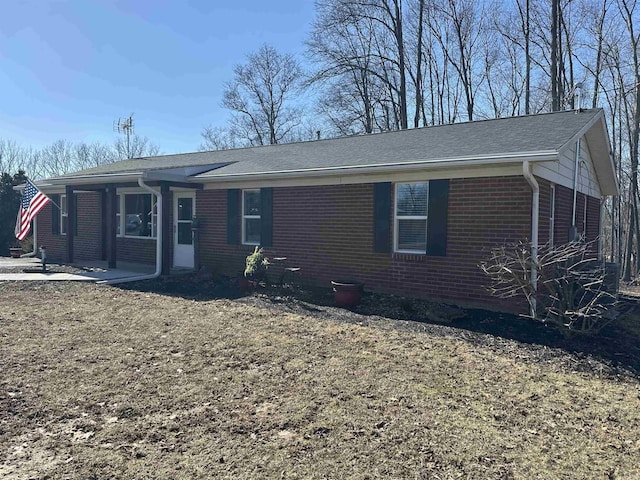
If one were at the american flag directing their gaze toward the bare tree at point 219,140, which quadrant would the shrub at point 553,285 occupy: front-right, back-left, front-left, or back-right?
back-right

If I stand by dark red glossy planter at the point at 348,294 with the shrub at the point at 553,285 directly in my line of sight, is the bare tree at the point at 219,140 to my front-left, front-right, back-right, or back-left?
back-left

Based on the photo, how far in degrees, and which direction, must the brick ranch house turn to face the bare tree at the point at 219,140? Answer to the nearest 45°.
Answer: approximately 135° to its right

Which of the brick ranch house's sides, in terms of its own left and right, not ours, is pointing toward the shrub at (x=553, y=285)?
left

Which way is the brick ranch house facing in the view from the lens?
facing the viewer and to the left of the viewer

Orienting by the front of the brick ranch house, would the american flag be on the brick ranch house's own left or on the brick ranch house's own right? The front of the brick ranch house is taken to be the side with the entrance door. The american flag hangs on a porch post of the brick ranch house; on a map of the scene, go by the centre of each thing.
on the brick ranch house's own right
